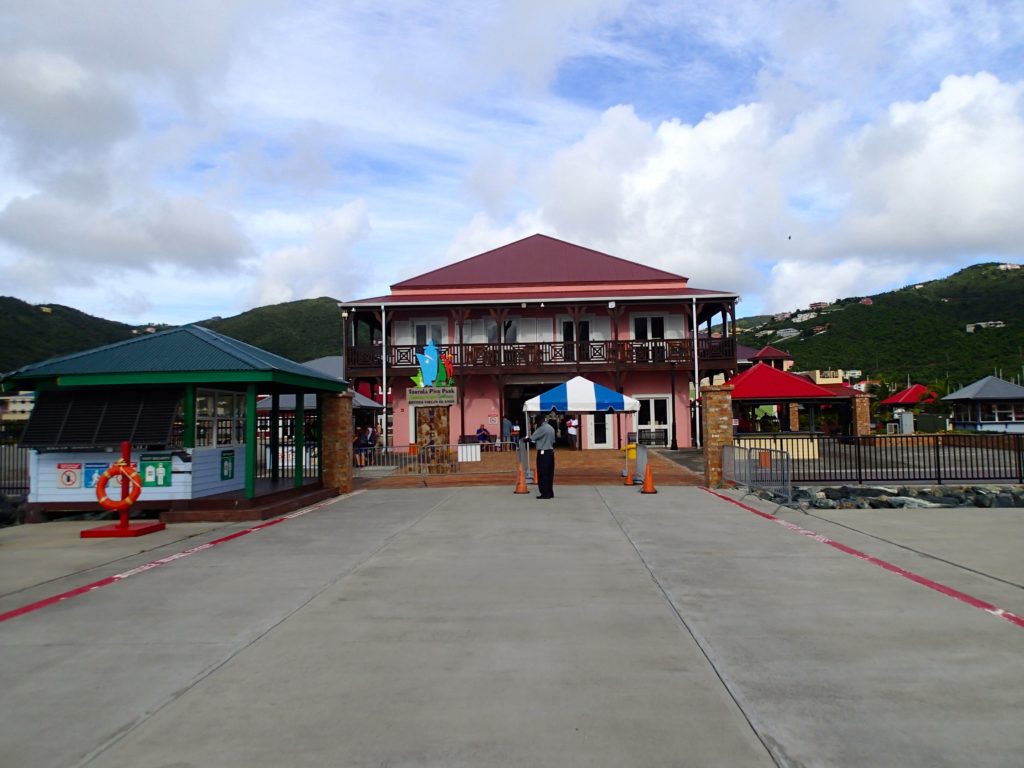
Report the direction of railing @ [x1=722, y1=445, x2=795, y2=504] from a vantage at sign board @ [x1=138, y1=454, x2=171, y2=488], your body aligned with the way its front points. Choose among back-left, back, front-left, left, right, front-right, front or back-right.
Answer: left

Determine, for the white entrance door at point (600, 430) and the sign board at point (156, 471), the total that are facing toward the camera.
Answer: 2

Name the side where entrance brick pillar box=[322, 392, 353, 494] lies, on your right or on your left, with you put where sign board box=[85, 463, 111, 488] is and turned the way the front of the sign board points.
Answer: on your left

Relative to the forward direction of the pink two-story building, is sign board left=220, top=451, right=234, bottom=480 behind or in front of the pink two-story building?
in front

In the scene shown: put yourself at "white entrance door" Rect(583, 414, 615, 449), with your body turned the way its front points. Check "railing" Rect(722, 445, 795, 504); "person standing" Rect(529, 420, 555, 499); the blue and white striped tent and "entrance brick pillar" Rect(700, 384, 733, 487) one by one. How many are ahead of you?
4

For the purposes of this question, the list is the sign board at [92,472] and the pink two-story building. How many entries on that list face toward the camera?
2

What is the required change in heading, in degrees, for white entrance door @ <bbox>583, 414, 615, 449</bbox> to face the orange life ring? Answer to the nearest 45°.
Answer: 0° — it already faces it

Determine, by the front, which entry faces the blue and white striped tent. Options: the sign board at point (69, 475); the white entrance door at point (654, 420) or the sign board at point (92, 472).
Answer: the white entrance door

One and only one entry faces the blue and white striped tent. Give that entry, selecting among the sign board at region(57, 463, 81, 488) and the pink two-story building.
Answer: the pink two-story building

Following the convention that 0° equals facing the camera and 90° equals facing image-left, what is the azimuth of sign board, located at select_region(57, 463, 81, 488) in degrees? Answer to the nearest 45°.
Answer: approximately 0°

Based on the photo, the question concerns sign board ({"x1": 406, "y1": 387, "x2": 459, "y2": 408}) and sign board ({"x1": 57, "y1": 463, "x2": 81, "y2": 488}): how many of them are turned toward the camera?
2

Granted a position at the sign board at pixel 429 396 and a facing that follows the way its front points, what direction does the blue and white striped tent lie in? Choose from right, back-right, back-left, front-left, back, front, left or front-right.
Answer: front-left

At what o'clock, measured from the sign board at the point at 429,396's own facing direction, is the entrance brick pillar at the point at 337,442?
The entrance brick pillar is roughly at 1 o'clock from the sign board.

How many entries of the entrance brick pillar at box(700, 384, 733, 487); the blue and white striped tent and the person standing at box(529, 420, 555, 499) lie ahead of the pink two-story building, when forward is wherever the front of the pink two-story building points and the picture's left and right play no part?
3
